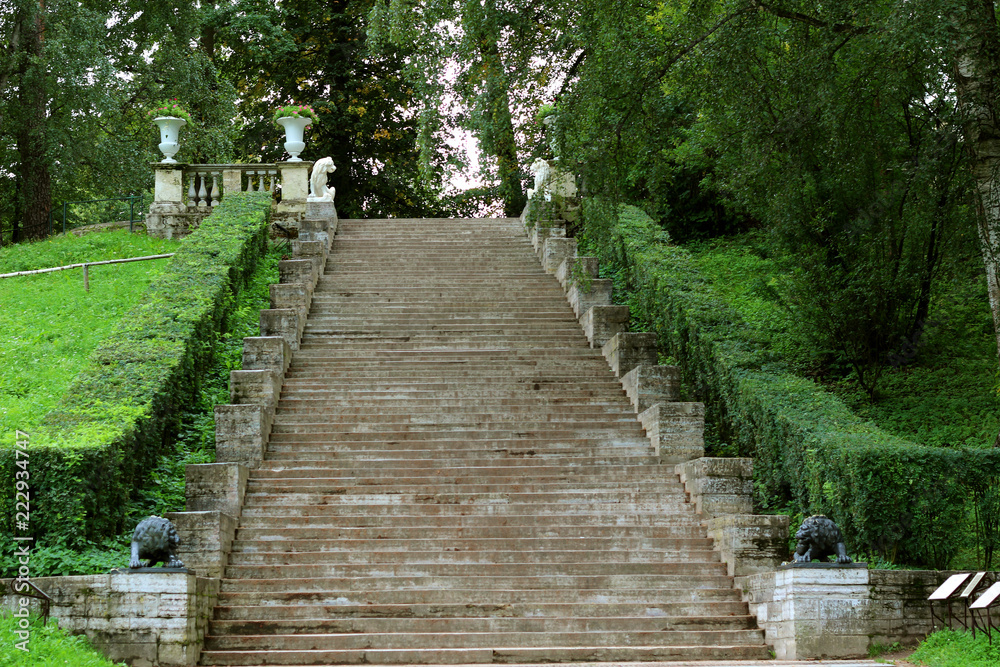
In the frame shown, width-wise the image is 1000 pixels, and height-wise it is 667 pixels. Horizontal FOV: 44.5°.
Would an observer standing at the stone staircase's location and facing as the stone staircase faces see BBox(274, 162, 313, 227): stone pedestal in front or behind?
behind

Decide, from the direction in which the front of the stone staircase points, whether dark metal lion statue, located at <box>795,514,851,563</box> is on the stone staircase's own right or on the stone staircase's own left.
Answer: on the stone staircase's own left

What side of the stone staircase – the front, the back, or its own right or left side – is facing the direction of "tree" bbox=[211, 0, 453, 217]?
back

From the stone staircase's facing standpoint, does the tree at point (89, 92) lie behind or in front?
behind

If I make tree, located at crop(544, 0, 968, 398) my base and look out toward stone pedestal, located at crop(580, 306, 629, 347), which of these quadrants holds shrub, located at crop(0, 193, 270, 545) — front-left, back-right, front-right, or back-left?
front-left

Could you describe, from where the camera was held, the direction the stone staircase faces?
facing the viewer

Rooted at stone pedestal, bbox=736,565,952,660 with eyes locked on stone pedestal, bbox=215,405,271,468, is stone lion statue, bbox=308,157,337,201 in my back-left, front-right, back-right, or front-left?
front-right

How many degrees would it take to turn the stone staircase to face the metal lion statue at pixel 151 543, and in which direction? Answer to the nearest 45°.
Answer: approximately 45° to its right

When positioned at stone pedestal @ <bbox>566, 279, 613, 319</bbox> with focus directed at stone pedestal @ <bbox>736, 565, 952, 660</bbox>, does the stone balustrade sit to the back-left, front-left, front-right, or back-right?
back-right

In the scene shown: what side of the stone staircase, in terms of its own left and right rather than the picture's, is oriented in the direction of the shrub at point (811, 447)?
left

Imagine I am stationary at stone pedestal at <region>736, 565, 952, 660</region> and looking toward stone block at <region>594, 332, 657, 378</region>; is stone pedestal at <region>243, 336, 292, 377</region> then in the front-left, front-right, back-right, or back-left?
front-left

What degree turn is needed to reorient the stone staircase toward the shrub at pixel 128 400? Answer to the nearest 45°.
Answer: approximately 90° to its right

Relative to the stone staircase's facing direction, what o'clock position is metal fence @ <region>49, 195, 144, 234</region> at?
The metal fence is roughly at 5 o'clock from the stone staircase.
